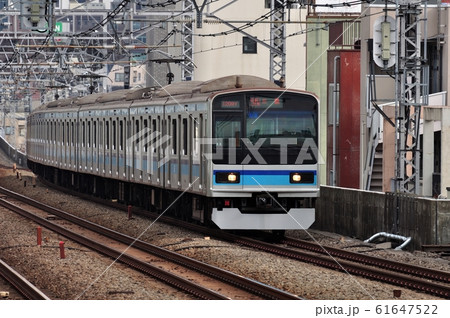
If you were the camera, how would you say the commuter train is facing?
facing the viewer and to the right of the viewer

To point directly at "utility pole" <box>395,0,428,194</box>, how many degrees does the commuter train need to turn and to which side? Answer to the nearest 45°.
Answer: approximately 45° to its left
